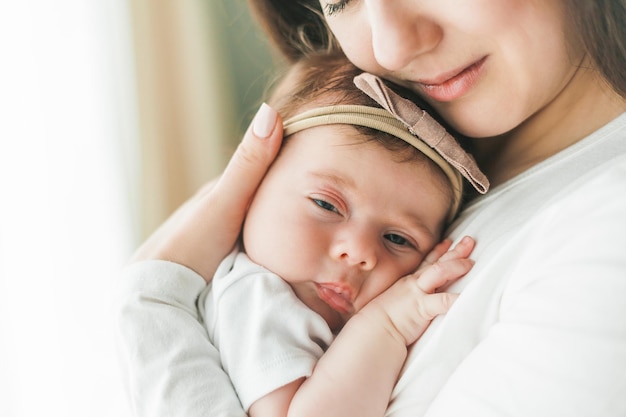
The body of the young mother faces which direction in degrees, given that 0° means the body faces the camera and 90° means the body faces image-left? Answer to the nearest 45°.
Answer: approximately 45°

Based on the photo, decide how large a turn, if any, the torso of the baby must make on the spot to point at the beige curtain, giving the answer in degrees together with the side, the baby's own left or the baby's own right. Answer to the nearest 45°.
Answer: approximately 135° to the baby's own left

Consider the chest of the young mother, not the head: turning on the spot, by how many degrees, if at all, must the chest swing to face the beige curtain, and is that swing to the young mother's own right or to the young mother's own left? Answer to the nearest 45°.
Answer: approximately 90° to the young mother's own right

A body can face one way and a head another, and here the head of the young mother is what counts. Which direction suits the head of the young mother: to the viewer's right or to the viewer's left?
to the viewer's left
